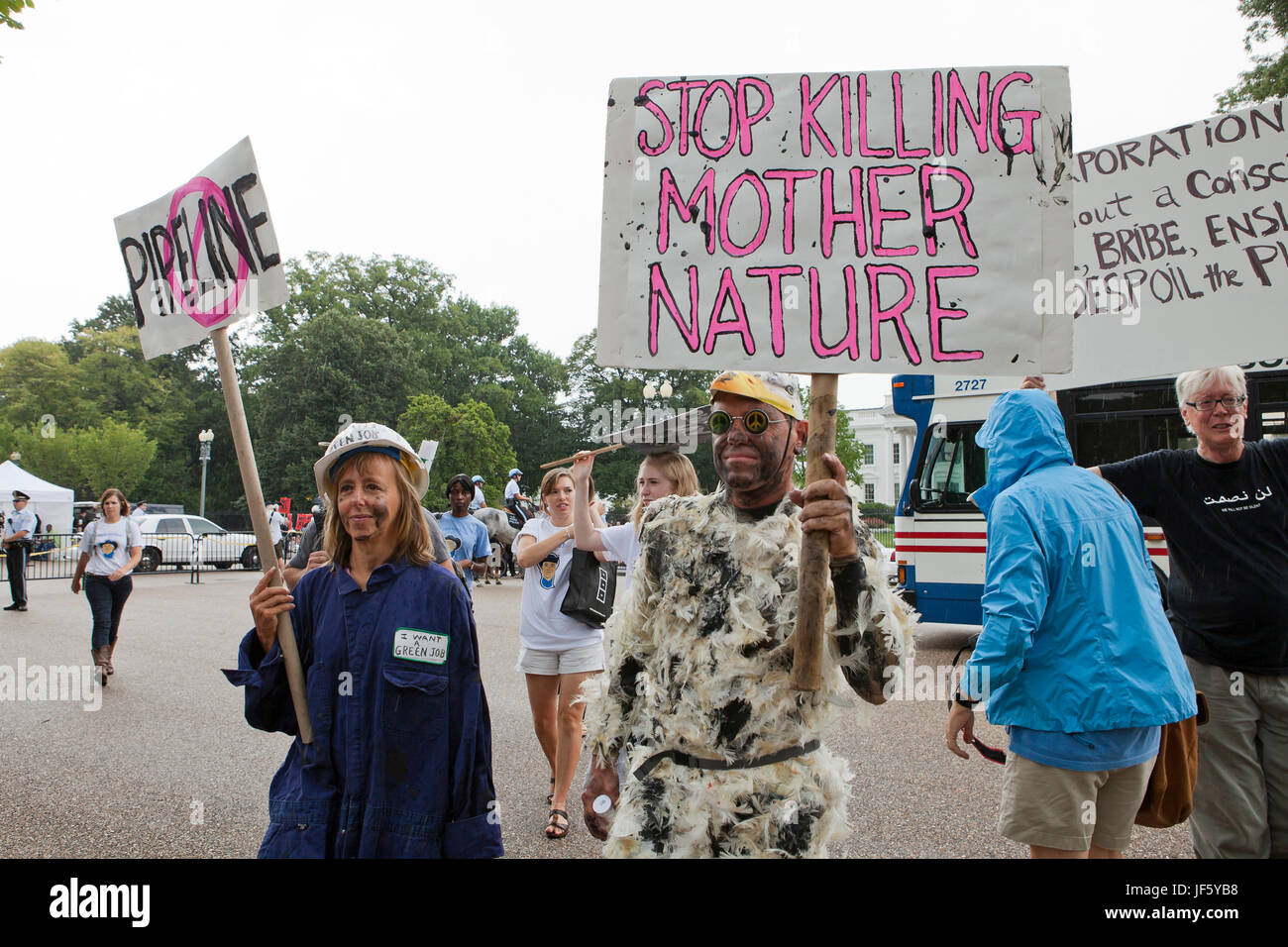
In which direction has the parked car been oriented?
to the viewer's right

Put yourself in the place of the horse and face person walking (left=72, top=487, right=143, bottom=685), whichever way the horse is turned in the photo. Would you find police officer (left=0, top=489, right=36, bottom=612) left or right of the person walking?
right

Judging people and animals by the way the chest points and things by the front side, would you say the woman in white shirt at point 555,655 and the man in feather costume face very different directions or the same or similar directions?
same or similar directions

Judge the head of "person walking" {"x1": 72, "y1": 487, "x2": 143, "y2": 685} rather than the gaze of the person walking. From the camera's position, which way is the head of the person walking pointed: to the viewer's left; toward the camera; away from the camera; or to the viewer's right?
toward the camera

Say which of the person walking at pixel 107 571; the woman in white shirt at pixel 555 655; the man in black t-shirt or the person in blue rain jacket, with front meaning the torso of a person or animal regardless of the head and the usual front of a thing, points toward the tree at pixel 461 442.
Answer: the person in blue rain jacket

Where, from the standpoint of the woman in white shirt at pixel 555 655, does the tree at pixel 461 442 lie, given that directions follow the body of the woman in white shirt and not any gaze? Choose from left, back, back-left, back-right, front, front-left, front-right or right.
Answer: back

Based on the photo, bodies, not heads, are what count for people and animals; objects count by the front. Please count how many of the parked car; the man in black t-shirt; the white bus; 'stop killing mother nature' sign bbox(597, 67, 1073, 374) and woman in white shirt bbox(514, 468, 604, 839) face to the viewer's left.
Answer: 1

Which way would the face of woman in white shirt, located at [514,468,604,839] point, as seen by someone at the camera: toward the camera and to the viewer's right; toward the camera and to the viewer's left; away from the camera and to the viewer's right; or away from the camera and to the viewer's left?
toward the camera and to the viewer's right

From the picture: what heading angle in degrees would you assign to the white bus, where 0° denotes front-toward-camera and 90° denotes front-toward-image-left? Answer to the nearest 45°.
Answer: approximately 90°

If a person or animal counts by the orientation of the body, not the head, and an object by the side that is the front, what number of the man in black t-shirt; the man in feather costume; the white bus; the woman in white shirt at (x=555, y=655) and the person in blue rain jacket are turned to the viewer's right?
0

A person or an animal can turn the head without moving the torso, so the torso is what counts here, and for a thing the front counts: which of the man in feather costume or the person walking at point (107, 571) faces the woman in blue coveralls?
the person walking

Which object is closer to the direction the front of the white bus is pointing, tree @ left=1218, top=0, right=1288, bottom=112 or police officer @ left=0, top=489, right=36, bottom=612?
the police officer

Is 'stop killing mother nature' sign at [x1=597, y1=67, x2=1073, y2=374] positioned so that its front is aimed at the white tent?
no

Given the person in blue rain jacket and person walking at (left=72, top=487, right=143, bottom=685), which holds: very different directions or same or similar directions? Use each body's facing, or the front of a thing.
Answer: very different directions

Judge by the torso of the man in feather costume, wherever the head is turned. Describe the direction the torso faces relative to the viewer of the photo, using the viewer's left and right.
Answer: facing the viewer

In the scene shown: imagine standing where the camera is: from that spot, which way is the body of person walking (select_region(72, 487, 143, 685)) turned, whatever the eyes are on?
toward the camera

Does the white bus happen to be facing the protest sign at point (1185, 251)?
no

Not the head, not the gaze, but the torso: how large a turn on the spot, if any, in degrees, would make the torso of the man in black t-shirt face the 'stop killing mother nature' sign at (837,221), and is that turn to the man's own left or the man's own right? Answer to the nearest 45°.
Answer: approximately 45° to the man's own right
